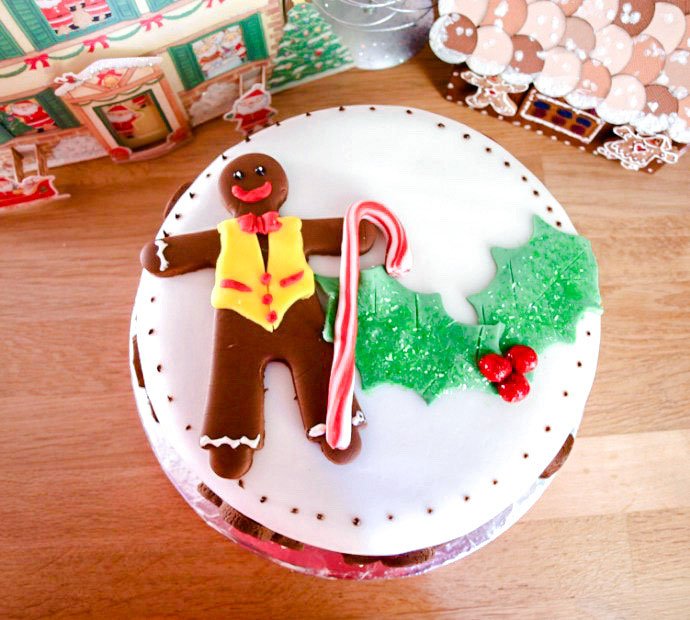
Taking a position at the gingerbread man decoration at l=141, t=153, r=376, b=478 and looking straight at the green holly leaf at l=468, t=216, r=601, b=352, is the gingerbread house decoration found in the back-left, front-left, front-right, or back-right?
front-left

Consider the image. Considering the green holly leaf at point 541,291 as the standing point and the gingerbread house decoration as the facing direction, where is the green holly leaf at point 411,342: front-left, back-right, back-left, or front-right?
back-left

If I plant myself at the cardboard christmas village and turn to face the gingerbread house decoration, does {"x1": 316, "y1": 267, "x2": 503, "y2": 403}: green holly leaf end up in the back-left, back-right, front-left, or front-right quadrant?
front-right

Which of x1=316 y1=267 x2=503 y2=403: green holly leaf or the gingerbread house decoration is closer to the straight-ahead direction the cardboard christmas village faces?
the green holly leaf

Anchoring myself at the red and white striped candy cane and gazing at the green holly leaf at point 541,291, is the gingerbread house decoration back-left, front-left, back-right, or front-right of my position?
front-left

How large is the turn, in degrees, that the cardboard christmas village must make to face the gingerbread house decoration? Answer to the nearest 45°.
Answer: approximately 90° to its left

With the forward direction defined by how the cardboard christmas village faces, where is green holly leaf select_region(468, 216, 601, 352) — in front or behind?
in front

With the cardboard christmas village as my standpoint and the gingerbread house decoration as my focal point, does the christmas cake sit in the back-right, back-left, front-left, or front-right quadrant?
front-right

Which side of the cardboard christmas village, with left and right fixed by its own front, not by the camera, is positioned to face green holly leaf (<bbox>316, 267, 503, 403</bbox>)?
front

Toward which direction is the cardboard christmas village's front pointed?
toward the camera
